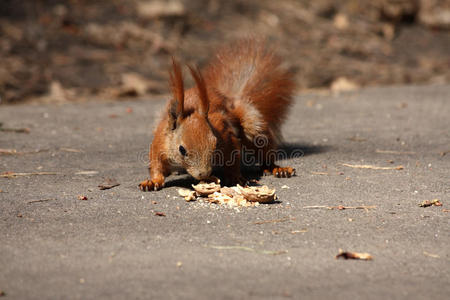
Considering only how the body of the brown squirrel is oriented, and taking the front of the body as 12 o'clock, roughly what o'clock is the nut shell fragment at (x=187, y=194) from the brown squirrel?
The nut shell fragment is roughly at 11 o'clock from the brown squirrel.

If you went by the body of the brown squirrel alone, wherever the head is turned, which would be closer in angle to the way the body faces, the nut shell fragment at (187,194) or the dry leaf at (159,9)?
the nut shell fragment

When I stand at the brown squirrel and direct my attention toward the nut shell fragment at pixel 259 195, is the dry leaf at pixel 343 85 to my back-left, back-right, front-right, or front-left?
back-left

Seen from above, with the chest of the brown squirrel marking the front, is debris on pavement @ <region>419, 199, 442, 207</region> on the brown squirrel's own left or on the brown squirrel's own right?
on the brown squirrel's own left

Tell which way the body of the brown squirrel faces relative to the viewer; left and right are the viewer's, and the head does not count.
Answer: facing the viewer and to the left of the viewer

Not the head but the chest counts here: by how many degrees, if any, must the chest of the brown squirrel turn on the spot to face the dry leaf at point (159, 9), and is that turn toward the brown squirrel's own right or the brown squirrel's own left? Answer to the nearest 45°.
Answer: approximately 135° to the brown squirrel's own right

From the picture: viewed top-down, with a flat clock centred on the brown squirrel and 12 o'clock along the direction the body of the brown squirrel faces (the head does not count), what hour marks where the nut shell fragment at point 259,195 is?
The nut shell fragment is roughly at 10 o'clock from the brown squirrel.

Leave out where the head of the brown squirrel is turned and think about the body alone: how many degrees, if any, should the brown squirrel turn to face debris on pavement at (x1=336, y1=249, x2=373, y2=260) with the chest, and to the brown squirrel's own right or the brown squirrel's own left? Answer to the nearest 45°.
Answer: approximately 45° to the brown squirrel's own left

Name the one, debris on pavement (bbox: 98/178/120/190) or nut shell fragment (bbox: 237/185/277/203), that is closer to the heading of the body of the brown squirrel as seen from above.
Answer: the debris on pavement
